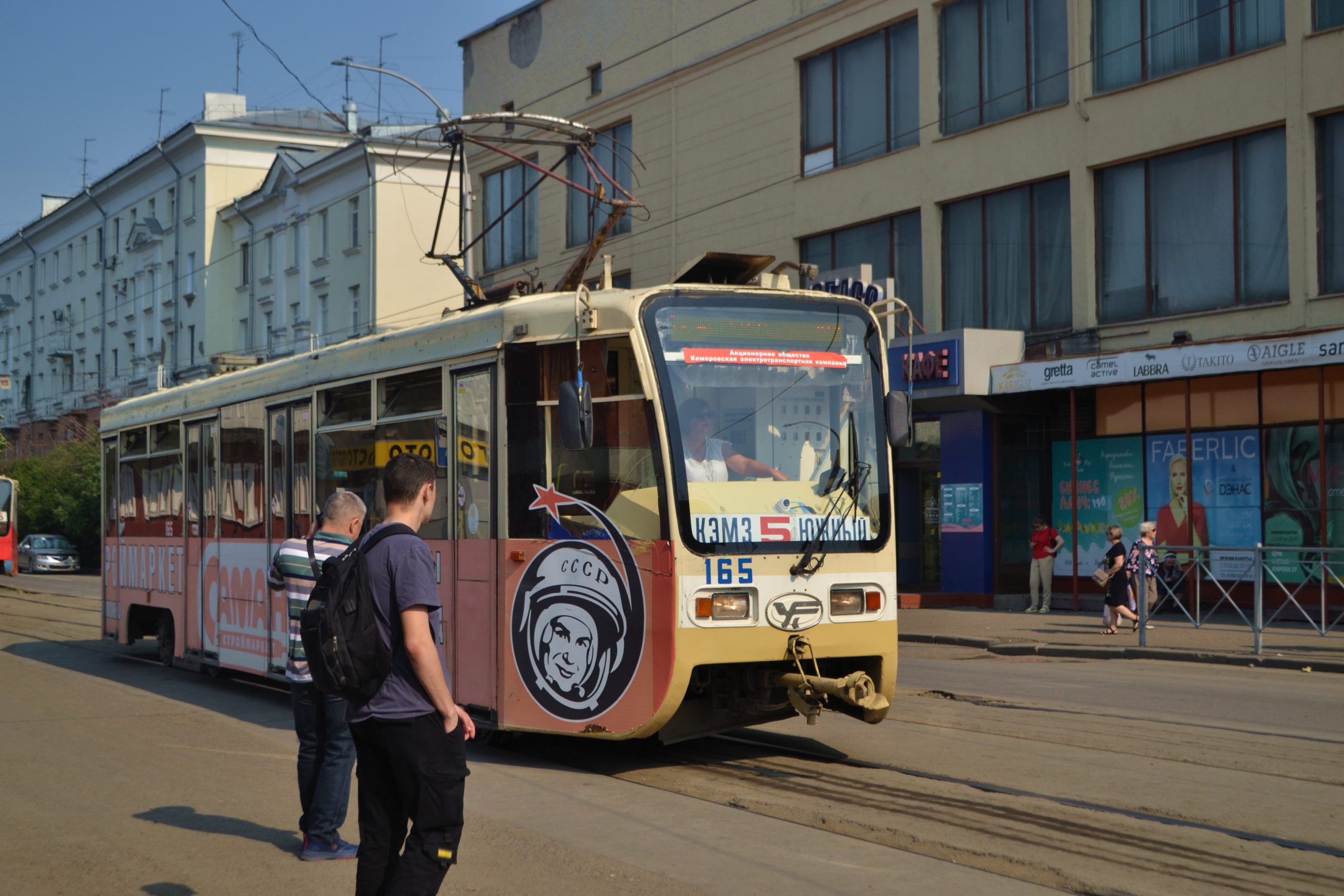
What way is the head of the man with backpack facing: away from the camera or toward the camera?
away from the camera

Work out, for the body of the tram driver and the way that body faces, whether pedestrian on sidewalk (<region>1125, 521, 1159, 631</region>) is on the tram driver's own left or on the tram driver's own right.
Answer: on the tram driver's own left

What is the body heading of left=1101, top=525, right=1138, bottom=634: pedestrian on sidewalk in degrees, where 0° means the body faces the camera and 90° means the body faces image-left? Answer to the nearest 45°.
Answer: approximately 90°

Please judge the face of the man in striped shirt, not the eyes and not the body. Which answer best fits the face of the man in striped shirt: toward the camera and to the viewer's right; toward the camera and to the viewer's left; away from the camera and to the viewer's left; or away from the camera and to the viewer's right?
away from the camera and to the viewer's right

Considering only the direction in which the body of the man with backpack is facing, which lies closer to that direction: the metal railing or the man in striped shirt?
the metal railing

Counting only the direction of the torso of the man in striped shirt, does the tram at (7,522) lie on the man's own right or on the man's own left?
on the man's own left

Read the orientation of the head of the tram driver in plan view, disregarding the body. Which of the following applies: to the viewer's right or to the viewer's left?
to the viewer's right

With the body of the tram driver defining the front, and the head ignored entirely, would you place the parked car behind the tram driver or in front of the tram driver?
behind

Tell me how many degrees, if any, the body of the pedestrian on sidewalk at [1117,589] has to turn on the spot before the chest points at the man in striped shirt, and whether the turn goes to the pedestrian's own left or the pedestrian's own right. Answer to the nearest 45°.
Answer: approximately 90° to the pedestrian's own left

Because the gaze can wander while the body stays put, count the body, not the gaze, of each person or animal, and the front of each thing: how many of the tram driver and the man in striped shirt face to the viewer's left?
0

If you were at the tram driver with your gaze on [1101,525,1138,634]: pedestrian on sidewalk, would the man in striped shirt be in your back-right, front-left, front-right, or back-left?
back-left

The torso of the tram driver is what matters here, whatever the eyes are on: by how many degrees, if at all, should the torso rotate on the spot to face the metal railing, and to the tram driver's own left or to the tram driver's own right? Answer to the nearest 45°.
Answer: approximately 90° to the tram driver's own left
